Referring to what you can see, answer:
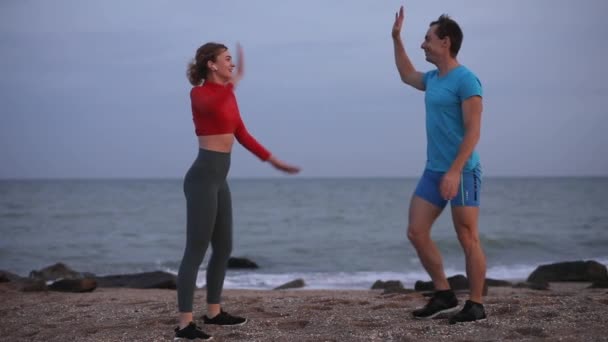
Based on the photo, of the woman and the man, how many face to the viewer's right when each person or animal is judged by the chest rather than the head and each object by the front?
1

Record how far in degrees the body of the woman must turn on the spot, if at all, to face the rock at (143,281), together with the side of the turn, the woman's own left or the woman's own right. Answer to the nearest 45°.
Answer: approximately 90° to the woman's own left

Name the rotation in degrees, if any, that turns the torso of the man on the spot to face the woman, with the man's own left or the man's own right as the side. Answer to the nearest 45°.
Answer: approximately 45° to the man's own right

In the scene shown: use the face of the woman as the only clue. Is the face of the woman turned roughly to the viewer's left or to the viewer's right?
to the viewer's right

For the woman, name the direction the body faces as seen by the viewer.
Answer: to the viewer's right

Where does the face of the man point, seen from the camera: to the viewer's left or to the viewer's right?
to the viewer's left

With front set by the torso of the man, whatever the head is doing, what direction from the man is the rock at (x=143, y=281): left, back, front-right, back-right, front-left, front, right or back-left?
right

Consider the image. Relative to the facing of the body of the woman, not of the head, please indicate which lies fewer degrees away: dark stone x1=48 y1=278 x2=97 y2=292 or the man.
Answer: the man

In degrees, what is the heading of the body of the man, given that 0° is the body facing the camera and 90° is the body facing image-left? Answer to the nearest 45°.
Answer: approximately 45°

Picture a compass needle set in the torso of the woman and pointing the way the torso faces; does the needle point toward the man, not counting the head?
yes

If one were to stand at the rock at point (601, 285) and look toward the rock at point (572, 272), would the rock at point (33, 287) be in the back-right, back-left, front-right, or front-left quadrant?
back-left

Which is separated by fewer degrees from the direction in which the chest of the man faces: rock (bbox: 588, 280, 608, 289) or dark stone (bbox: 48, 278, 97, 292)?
the dark stone

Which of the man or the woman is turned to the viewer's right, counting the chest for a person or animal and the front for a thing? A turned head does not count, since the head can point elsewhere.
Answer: the woman

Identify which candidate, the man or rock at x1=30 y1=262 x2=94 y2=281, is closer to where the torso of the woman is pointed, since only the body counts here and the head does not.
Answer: the man
